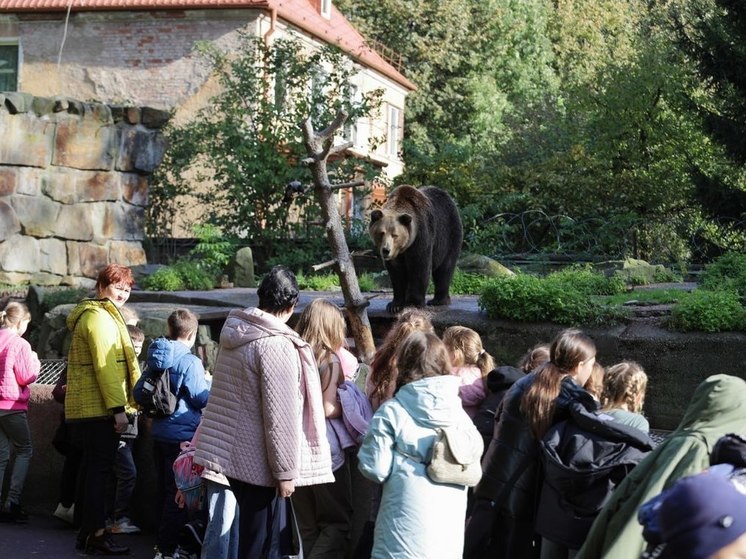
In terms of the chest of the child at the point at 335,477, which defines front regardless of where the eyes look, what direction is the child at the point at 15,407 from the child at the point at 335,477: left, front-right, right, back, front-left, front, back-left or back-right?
left

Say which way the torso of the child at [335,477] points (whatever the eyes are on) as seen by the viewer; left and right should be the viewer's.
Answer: facing away from the viewer and to the right of the viewer

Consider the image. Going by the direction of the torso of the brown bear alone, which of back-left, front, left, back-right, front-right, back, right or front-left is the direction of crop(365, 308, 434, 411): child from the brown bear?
front-left

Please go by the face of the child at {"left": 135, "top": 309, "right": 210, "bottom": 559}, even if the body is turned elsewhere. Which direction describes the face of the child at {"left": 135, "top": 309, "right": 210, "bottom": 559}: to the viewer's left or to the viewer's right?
to the viewer's right

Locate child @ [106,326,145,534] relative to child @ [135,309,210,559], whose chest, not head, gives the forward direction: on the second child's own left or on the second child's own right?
on the second child's own left

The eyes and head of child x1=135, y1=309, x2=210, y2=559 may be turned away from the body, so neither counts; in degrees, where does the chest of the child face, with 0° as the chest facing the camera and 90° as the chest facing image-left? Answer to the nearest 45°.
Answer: approximately 225°

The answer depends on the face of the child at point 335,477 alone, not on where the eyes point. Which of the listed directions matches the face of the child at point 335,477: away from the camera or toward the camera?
away from the camera

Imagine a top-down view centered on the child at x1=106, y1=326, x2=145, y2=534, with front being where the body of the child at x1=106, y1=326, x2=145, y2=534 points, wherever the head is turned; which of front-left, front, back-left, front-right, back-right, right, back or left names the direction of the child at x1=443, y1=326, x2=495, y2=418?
front-right

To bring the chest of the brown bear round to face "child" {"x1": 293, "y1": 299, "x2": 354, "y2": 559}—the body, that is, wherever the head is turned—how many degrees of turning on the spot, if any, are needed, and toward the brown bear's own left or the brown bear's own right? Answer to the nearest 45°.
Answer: approximately 45° to the brown bear's own left

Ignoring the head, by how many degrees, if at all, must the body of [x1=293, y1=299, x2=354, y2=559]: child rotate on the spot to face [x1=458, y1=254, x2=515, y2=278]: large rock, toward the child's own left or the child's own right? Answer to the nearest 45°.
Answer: approximately 45° to the child's own left

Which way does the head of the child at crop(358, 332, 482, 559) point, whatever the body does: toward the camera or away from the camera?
away from the camera

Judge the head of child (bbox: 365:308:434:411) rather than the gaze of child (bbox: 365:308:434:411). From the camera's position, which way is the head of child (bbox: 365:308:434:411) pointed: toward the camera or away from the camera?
away from the camera

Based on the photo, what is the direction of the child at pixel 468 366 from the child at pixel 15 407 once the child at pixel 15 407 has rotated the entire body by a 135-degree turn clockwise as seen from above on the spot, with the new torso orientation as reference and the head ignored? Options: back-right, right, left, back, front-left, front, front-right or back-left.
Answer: front-left
